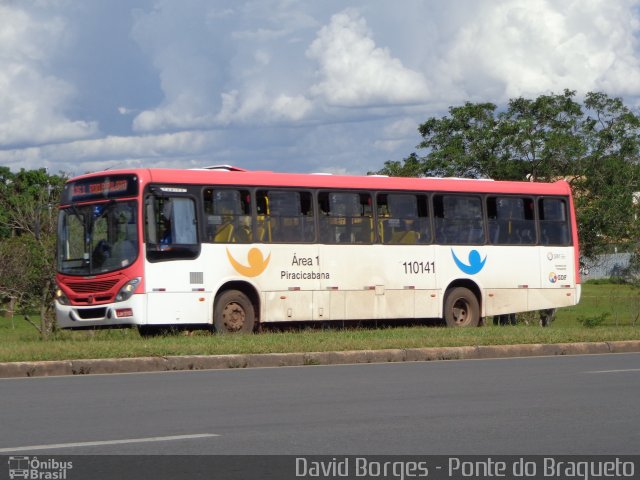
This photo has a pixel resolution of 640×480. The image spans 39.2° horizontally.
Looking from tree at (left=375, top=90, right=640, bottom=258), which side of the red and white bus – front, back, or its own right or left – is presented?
back

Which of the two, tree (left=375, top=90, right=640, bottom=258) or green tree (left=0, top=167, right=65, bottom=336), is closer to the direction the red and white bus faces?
the green tree

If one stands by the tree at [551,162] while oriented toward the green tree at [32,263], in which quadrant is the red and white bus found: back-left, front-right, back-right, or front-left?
front-left

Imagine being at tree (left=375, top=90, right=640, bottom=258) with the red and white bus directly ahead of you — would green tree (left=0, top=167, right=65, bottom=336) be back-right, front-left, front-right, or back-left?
front-right

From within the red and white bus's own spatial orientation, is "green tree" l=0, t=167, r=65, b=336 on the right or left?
on its right

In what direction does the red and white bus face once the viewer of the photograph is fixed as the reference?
facing the viewer and to the left of the viewer
